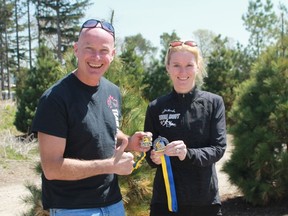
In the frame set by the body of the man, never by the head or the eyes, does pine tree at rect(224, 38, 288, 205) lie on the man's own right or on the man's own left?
on the man's own left

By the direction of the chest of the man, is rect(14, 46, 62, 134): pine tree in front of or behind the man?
behind

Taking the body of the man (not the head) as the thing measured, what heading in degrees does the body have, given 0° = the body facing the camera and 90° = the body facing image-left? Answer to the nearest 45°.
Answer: approximately 315°

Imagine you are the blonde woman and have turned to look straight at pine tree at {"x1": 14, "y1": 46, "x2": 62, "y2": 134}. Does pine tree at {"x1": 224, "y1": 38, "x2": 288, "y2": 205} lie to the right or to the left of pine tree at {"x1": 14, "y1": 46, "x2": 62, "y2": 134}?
right

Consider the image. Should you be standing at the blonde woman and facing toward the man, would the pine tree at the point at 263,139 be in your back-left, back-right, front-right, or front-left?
back-right

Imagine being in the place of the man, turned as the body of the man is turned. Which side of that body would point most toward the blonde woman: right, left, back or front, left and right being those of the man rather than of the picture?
left
